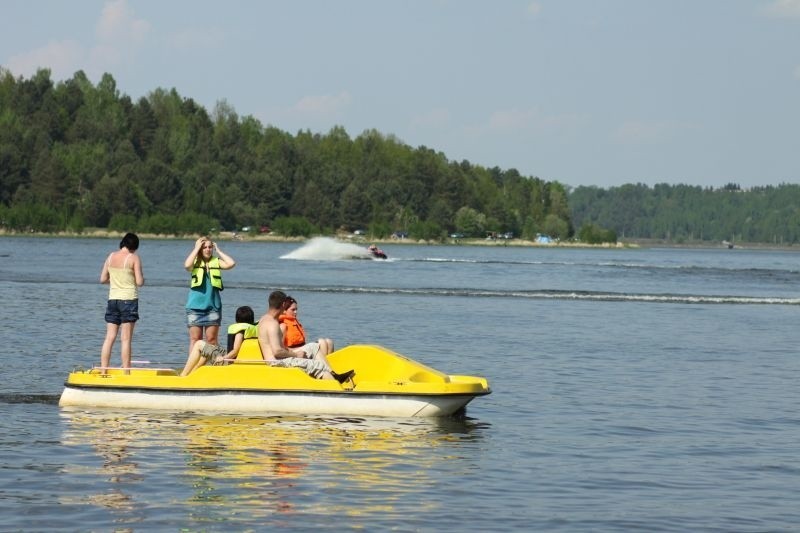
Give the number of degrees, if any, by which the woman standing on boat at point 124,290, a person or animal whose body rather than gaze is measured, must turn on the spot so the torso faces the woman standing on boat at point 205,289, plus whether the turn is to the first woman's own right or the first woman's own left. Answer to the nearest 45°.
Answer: approximately 90° to the first woman's own right

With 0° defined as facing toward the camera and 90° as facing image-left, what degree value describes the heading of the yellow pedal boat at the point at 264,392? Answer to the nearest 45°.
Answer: approximately 270°

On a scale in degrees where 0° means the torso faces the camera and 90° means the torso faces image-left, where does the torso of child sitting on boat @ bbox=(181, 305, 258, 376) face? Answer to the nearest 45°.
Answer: approximately 90°

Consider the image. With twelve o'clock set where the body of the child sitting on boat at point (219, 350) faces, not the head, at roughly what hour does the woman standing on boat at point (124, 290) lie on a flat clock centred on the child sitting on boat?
The woman standing on boat is roughly at 1 o'clock from the child sitting on boat.

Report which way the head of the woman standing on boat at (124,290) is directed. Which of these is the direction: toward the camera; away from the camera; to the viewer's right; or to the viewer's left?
away from the camera

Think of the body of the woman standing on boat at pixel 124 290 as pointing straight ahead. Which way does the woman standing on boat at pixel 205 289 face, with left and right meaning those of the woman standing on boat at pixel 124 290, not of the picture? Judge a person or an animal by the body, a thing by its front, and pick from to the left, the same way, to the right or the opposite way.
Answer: the opposite way

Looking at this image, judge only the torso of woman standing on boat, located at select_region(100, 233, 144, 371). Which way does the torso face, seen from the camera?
away from the camera

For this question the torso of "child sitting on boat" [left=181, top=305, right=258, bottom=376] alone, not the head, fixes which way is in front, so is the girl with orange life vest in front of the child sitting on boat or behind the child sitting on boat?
behind
